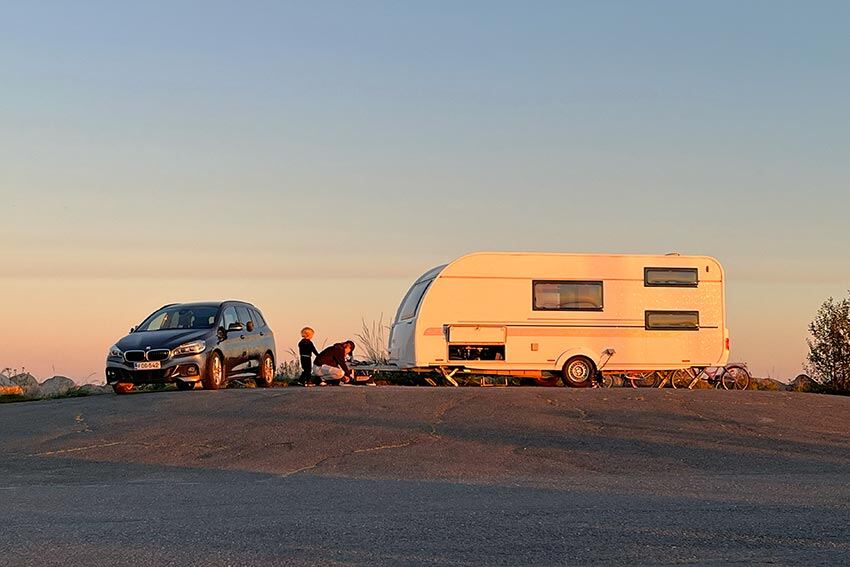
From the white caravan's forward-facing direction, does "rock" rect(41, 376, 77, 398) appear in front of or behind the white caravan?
in front

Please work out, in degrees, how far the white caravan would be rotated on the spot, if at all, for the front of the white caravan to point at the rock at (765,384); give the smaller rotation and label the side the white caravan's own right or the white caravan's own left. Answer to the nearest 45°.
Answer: approximately 135° to the white caravan's own right

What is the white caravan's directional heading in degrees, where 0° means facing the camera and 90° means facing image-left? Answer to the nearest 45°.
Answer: approximately 90°

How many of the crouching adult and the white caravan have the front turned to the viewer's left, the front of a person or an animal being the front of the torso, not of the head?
1

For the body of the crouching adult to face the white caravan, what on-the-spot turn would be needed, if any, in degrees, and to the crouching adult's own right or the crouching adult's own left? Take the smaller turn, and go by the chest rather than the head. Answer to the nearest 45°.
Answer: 0° — they already face it

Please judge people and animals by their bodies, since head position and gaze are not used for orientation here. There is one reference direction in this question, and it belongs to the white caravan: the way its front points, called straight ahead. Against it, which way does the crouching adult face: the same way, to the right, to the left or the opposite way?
the opposite way

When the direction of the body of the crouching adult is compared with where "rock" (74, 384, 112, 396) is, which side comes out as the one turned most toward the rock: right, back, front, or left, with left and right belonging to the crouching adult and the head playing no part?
back

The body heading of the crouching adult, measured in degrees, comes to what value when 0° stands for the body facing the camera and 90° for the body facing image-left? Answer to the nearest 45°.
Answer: approximately 270°
